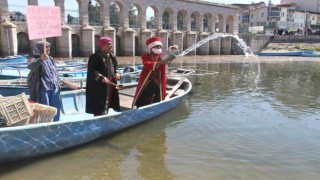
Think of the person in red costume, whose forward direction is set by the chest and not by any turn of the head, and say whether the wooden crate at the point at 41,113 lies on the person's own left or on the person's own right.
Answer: on the person's own right

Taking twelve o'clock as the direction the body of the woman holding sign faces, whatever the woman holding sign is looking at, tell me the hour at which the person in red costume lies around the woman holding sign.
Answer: The person in red costume is roughly at 10 o'clock from the woman holding sign.

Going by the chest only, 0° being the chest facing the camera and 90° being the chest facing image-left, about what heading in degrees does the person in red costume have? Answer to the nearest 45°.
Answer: approximately 315°

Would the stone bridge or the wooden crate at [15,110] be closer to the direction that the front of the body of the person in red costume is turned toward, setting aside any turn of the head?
the wooden crate

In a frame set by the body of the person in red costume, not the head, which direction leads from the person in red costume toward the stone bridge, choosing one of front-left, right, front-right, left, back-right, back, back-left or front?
back-left

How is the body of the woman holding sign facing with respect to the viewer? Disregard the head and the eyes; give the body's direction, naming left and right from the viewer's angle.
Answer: facing the viewer and to the right of the viewer

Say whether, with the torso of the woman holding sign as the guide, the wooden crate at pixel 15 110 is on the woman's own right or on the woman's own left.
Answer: on the woman's own right

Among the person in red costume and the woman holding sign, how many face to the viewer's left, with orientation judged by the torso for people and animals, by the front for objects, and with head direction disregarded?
0

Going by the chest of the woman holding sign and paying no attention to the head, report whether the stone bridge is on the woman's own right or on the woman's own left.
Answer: on the woman's own left
